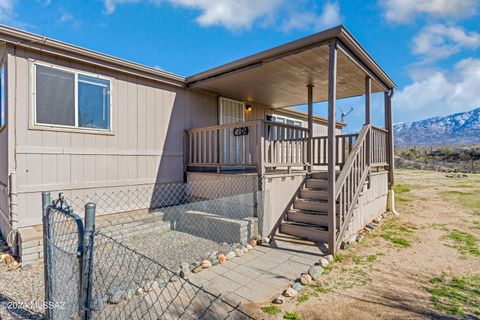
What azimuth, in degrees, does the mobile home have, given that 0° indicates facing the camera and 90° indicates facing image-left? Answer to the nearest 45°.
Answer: approximately 315°

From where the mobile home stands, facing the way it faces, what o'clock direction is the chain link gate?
The chain link gate is roughly at 2 o'clock from the mobile home.
